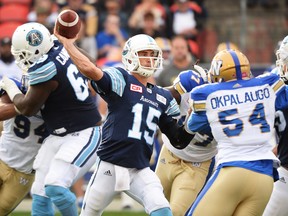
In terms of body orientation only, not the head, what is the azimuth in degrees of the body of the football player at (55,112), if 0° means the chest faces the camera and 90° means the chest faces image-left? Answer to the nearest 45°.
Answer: approximately 90°

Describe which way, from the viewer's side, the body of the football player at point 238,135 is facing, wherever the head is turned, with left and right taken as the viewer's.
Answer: facing away from the viewer

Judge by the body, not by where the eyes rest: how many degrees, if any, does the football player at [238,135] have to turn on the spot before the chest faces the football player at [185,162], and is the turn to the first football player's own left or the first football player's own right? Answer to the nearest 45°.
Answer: approximately 45° to the first football player's own left

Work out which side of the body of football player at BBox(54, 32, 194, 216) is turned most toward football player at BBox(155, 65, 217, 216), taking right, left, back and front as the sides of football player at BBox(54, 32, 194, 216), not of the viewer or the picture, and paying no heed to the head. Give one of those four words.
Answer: left

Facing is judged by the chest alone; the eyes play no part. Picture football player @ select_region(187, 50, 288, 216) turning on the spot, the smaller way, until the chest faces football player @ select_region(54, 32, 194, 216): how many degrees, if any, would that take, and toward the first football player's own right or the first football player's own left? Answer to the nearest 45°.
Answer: approximately 90° to the first football player's own left

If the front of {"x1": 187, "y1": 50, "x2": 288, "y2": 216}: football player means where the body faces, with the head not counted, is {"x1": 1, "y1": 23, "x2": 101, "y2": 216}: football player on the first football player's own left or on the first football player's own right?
on the first football player's own left
